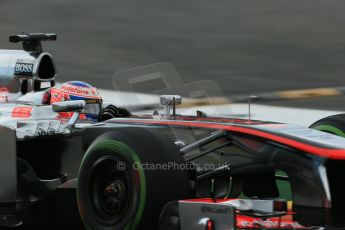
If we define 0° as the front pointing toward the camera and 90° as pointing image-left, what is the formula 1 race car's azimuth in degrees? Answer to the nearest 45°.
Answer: approximately 315°
